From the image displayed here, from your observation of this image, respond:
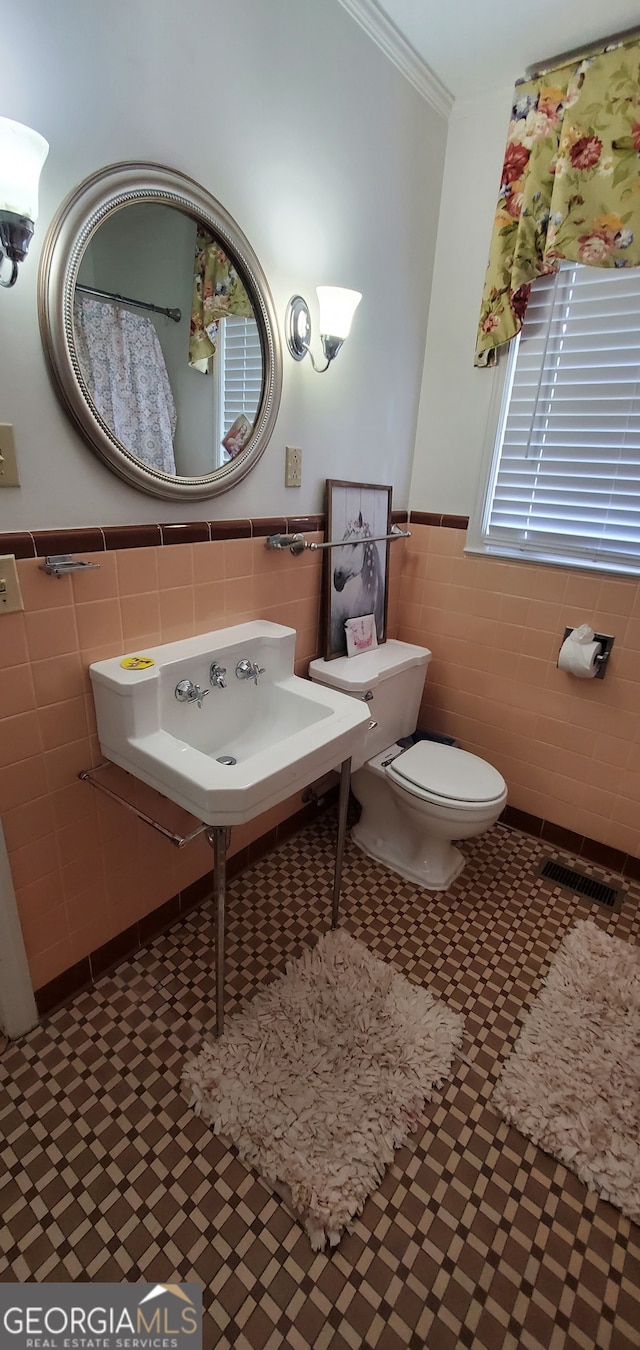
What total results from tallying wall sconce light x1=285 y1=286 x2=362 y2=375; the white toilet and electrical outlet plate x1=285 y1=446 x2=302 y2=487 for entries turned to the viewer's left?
0

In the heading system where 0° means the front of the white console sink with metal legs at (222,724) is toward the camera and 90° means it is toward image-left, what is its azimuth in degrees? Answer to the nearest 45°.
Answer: approximately 315°

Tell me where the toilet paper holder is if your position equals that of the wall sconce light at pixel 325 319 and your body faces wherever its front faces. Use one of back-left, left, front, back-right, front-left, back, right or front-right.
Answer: front-left

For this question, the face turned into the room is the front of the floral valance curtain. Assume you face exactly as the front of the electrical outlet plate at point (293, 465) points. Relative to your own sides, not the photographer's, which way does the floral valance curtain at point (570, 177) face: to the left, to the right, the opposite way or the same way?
to the right

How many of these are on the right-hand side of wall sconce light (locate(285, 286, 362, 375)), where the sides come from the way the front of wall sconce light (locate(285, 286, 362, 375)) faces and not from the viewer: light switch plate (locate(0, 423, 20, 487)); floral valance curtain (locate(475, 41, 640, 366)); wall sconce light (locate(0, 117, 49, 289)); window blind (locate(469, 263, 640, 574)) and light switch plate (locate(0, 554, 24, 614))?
3

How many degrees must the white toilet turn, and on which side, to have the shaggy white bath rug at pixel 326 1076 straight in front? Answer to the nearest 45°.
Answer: approximately 45° to its right

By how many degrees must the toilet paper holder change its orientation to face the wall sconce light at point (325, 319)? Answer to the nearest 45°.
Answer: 0° — it already faces it

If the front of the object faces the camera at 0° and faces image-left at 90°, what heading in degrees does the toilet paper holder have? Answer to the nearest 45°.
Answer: approximately 45°

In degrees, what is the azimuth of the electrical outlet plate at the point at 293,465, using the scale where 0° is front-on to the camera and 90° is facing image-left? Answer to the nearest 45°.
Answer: approximately 315°

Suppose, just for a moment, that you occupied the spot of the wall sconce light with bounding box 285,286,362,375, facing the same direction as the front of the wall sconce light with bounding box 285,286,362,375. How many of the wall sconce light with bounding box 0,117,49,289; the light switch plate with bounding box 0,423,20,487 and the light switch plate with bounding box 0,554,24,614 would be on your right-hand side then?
3

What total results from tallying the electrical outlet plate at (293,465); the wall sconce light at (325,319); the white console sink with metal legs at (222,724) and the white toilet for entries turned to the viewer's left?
0

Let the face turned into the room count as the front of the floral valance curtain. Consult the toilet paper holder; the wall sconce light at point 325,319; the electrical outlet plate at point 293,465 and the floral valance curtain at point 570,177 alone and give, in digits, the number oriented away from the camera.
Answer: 0
